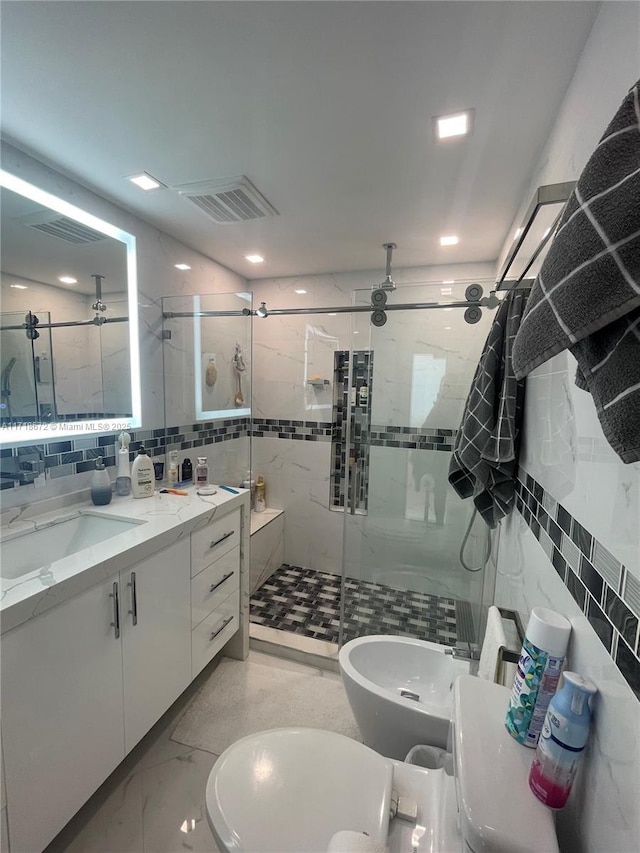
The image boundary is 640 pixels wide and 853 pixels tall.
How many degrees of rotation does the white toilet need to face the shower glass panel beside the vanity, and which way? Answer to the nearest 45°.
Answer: approximately 45° to its right

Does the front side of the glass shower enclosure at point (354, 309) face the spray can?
yes

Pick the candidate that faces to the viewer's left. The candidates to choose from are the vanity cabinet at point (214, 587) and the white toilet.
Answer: the white toilet

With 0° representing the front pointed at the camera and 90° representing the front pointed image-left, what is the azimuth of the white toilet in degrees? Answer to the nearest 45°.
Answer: approximately 90°

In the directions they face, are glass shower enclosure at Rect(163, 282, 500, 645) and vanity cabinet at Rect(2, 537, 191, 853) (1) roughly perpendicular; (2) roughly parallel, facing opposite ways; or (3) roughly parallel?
roughly perpendicular

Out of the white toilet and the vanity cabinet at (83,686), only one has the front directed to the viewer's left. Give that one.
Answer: the white toilet

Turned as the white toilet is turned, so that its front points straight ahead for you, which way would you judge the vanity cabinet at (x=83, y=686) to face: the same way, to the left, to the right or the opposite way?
the opposite way

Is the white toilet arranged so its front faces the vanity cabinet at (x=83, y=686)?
yes

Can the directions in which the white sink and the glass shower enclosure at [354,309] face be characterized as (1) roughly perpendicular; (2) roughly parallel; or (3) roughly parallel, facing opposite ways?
roughly perpendicular

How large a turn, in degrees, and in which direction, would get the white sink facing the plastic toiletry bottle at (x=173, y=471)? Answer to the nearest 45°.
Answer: approximately 90° to its left

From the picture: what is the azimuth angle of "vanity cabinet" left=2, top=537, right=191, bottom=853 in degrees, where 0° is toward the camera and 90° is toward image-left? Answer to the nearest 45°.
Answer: approximately 315°

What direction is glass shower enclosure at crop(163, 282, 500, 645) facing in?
toward the camera

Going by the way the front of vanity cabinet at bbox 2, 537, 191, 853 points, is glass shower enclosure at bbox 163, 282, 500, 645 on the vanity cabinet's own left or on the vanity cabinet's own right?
on the vanity cabinet's own left
